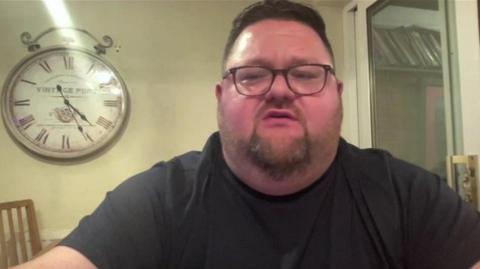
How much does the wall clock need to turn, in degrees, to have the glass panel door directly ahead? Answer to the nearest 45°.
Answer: approximately 45° to its left

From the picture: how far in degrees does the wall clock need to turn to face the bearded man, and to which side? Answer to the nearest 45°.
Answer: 0° — it already faces them

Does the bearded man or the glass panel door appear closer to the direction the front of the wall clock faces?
the bearded man

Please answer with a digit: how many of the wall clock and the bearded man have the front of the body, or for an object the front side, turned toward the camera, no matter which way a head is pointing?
2

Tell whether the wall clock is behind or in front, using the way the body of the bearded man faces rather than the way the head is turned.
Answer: behind

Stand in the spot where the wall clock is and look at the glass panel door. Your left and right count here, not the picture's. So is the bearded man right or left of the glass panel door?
right

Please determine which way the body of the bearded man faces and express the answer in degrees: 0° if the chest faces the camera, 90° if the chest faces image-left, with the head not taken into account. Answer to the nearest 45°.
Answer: approximately 0°

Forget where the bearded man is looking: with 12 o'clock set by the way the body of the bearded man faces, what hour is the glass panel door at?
The glass panel door is roughly at 7 o'clock from the bearded man.

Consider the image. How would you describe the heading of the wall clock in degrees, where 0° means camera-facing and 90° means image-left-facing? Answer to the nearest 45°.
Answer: approximately 0°
